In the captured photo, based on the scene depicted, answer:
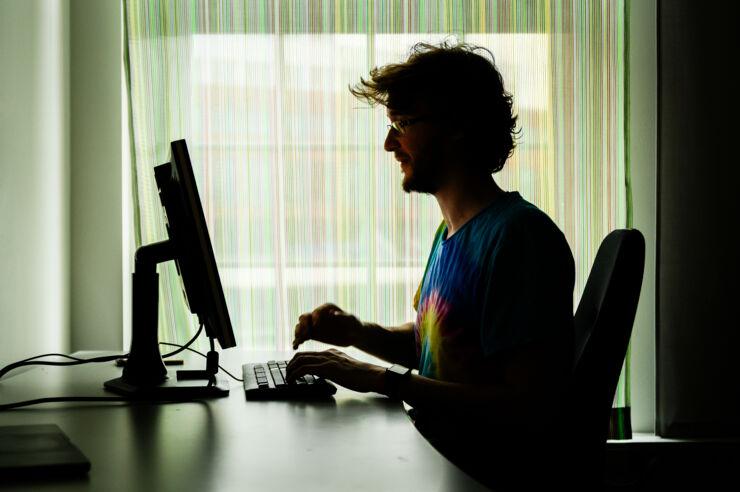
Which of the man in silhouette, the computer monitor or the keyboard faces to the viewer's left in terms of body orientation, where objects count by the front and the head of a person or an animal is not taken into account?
the man in silhouette

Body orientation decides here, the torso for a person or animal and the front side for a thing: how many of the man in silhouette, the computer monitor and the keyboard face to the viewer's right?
2

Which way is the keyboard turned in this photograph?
to the viewer's right

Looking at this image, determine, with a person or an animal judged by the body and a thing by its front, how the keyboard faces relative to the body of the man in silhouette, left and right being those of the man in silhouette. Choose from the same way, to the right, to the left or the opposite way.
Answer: the opposite way

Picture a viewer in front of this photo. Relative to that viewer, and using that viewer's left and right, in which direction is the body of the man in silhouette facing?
facing to the left of the viewer

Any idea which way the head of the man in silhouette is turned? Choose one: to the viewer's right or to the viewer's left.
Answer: to the viewer's left

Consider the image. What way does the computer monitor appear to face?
to the viewer's right

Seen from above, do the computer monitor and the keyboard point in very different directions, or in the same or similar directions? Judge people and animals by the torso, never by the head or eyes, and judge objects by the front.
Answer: same or similar directions
